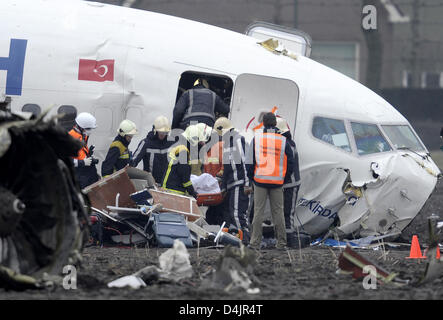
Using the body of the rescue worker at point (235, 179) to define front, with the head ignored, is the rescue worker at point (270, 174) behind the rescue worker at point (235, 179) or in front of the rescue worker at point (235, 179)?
behind

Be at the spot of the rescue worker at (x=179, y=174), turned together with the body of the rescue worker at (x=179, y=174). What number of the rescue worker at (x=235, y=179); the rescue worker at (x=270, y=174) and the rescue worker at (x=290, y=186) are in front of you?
3

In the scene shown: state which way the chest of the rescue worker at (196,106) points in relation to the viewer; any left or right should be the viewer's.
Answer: facing away from the viewer

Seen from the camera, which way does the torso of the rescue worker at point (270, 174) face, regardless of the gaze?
away from the camera

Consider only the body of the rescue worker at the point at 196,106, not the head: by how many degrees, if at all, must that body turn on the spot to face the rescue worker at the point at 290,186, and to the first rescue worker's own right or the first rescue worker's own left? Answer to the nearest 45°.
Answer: approximately 90° to the first rescue worker's own right

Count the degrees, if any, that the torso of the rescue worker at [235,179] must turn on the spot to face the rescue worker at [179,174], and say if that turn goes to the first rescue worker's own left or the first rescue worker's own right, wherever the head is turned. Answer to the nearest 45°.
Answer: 0° — they already face them

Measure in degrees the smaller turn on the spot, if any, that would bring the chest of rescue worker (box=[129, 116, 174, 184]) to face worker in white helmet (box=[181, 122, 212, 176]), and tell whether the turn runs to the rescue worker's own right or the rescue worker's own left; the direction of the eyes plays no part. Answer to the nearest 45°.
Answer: approximately 45° to the rescue worker's own left

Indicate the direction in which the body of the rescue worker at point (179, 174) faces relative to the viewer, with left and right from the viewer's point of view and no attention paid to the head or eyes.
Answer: facing to the right of the viewer

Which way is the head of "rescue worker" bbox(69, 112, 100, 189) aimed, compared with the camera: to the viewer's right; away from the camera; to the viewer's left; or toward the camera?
to the viewer's right

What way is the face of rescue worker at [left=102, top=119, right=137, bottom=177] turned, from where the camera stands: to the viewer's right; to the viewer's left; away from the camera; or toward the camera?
to the viewer's right

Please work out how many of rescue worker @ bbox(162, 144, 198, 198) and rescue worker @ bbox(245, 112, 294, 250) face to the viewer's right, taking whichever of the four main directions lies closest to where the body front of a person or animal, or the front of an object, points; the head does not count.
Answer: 1

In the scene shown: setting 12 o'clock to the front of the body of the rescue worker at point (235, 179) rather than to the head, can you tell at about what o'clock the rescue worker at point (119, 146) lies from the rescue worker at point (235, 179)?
the rescue worker at point (119, 146) is roughly at 12 o'clock from the rescue worker at point (235, 179).

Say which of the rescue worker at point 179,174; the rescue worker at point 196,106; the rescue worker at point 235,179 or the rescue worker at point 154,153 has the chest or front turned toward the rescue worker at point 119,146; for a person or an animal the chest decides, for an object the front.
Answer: the rescue worker at point 235,179

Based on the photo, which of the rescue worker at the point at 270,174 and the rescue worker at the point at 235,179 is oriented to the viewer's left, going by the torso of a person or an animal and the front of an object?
the rescue worker at the point at 235,179

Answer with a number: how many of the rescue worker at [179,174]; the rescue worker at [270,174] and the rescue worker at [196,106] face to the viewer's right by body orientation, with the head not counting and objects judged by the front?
1
